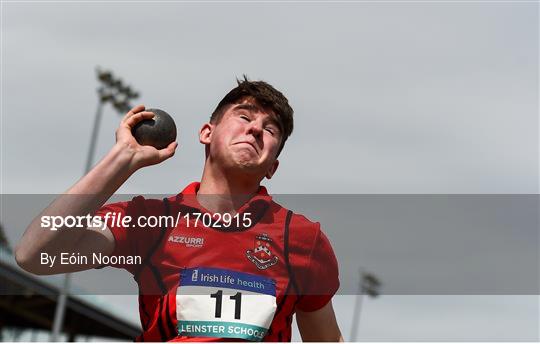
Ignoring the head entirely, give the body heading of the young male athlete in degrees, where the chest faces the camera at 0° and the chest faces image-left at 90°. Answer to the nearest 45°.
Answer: approximately 0°
